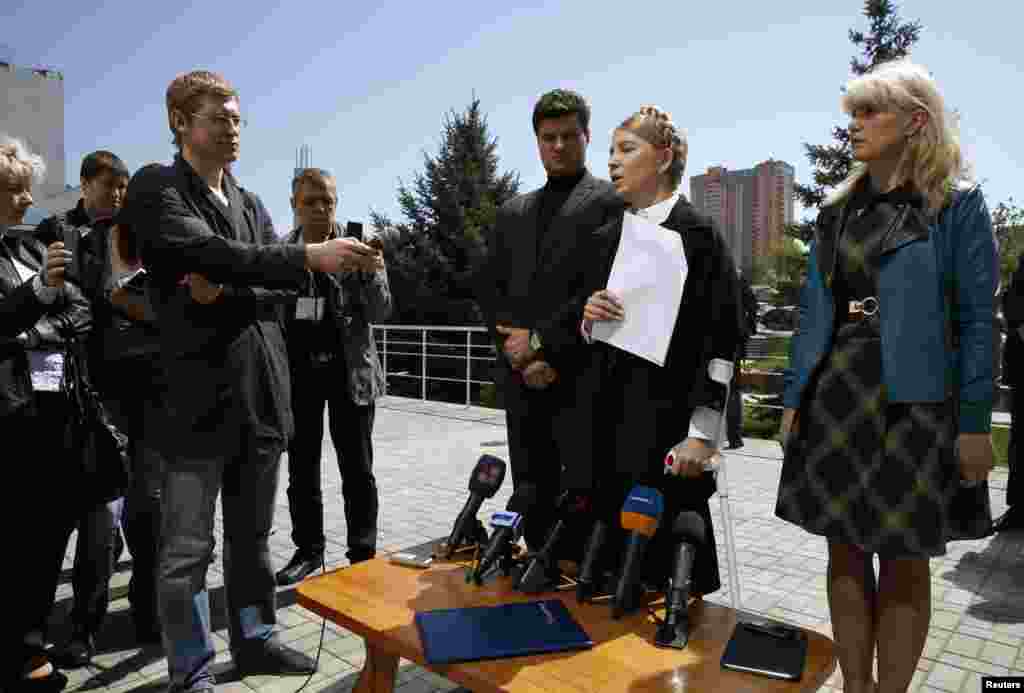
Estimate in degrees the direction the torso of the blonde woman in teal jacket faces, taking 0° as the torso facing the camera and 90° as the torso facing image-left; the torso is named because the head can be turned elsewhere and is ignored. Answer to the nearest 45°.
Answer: approximately 45°

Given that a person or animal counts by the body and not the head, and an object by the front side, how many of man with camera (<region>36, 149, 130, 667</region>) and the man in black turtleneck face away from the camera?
0

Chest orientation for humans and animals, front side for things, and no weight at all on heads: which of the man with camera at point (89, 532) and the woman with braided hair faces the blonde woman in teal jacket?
the man with camera

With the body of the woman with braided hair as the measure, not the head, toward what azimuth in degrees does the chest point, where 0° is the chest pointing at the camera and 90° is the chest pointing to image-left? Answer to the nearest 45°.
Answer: approximately 45°

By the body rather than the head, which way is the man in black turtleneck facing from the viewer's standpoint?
toward the camera

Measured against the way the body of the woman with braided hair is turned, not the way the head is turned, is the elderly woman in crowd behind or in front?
in front

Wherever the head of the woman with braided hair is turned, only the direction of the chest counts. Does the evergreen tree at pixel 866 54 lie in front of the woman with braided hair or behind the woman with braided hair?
behind

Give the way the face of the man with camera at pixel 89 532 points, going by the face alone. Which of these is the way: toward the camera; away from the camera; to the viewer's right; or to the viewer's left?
to the viewer's right

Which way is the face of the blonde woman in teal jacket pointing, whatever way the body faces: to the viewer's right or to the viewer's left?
to the viewer's left

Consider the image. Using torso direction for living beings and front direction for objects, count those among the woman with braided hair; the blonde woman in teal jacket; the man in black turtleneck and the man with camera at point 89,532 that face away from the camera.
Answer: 0

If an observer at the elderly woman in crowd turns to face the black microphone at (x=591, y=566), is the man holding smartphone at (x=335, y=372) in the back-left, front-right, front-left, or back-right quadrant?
front-left

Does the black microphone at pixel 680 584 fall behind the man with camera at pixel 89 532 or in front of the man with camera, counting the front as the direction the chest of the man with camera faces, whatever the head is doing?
in front

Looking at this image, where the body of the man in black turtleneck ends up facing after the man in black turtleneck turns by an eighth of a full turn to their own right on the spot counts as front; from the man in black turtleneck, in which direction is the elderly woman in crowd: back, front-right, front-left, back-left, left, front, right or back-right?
front-right

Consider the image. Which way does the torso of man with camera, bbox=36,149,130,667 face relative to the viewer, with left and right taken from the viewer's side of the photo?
facing the viewer and to the right of the viewer

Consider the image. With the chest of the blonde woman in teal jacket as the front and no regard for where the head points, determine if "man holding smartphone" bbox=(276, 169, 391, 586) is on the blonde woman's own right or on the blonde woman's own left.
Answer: on the blonde woman's own right

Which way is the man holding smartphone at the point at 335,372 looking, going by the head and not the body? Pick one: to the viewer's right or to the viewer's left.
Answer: to the viewer's right

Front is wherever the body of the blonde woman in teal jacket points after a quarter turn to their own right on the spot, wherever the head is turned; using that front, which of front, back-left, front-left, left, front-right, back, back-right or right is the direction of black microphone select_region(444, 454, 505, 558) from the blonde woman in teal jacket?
front-left

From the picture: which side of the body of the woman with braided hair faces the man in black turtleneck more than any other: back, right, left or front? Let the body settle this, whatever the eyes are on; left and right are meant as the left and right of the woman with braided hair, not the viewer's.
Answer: right
